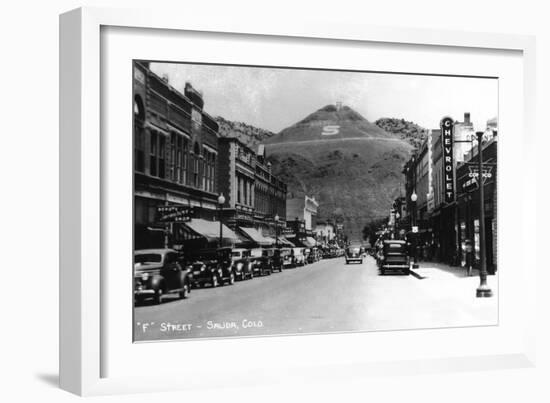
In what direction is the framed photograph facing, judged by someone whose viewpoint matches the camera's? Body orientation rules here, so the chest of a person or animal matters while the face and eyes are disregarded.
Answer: facing the viewer and to the right of the viewer
